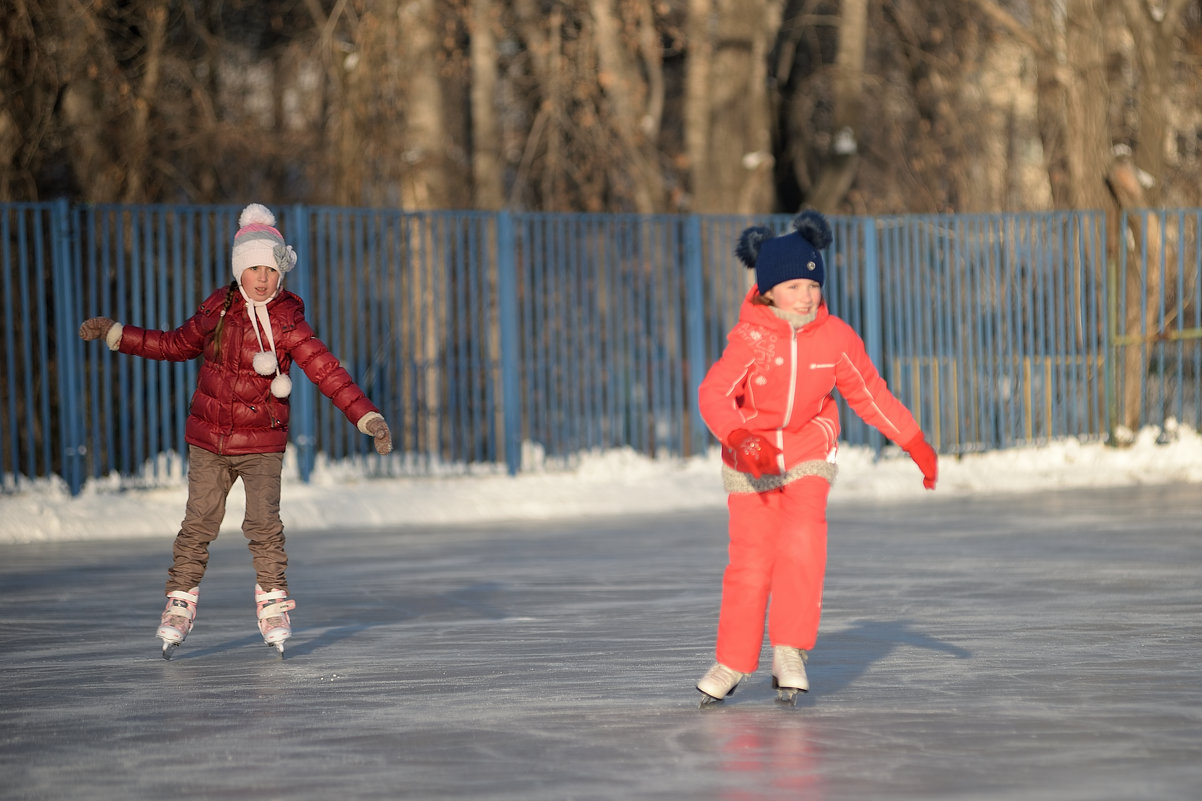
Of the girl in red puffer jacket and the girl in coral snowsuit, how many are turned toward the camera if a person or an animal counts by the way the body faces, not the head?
2

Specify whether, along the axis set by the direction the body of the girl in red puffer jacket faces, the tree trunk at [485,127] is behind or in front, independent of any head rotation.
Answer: behind

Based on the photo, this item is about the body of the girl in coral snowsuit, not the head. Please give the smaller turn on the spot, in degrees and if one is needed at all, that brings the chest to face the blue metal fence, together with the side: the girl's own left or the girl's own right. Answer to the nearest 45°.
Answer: approximately 180°

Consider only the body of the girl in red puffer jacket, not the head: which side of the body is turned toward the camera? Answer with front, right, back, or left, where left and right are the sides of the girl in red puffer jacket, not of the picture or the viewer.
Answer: front

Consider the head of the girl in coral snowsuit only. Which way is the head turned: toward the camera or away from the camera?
toward the camera

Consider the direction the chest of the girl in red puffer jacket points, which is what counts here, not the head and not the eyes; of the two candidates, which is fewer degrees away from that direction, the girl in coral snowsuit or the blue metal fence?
the girl in coral snowsuit

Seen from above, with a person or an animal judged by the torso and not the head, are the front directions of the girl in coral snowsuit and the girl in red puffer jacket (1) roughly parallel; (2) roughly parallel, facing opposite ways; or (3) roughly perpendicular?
roughly parallel

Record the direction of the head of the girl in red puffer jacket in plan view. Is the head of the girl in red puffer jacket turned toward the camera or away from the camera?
toward the camera

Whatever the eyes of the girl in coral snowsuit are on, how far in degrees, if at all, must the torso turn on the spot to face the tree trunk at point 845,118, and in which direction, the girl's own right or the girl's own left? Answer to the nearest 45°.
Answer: approximately 180°

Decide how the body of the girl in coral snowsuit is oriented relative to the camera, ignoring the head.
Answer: toward the camera

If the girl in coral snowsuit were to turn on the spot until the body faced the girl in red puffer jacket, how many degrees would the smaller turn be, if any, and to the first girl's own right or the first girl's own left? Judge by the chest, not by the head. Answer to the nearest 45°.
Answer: approximately 135° to the first girl's own right

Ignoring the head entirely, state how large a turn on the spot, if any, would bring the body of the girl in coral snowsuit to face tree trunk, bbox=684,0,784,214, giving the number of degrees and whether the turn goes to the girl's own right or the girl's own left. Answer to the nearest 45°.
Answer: approximately 180°
